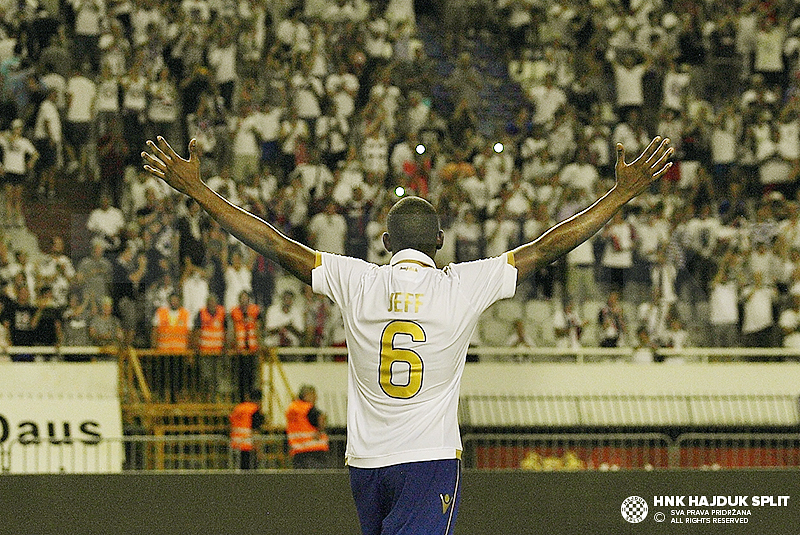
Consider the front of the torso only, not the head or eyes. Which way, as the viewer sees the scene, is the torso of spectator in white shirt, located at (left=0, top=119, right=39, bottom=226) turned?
toward the camera

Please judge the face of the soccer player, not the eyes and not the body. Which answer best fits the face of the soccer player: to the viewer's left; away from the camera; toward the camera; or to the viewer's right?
away from the camera

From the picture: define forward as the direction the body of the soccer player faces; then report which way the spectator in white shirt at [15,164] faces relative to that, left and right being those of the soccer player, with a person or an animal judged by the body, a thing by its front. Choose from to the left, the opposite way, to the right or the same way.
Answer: the opposite way

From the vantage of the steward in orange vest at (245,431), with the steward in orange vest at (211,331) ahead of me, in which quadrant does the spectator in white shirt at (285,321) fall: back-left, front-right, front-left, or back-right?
front-right

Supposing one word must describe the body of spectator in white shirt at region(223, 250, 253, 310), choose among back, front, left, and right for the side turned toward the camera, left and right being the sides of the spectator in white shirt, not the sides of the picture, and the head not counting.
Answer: front

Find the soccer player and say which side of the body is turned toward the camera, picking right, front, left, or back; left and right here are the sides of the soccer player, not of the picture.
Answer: back

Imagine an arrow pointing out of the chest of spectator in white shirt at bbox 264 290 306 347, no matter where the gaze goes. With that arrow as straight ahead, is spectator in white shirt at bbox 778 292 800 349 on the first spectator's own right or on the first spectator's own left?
on the first spectator's own left

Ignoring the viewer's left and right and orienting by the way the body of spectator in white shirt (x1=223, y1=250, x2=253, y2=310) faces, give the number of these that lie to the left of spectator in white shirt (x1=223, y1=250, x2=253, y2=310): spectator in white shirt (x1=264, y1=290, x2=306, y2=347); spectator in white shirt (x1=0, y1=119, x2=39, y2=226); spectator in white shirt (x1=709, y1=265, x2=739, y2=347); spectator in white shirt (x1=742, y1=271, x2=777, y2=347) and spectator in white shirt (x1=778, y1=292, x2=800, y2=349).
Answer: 4

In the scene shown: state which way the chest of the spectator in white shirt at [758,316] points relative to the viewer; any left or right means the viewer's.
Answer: facing the viewer

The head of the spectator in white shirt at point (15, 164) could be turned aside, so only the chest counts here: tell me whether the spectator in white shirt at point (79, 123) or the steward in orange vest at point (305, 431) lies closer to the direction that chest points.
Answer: the steward in orange vest
